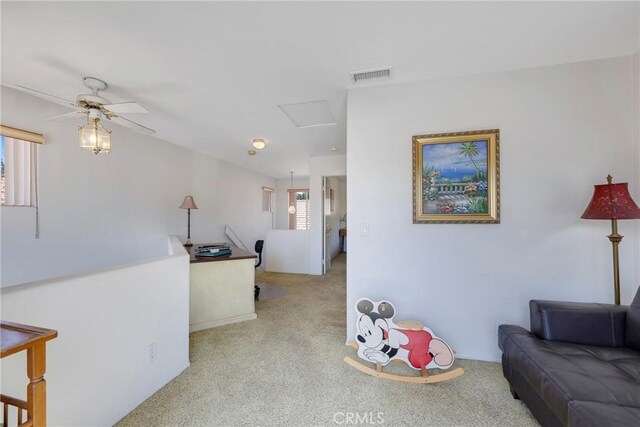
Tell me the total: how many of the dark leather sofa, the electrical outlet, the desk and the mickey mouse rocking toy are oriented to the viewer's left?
2

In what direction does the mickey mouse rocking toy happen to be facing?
to the viewer's left

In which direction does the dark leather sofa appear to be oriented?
to the viewer's left

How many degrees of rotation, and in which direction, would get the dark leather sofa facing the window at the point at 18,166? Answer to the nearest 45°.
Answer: approximately 45° to its left

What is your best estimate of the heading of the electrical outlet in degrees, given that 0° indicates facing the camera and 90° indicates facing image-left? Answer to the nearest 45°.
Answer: approximately 315°

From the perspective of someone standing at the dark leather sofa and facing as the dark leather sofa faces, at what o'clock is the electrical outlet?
The electrical outlet is roughly at 11 o'clock from the dark leather sofa.

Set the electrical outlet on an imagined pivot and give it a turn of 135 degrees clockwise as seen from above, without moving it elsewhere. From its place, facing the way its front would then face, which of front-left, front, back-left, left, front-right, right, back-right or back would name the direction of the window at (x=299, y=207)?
back-right

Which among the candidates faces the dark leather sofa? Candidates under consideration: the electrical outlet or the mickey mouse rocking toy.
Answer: the electrical outlet
